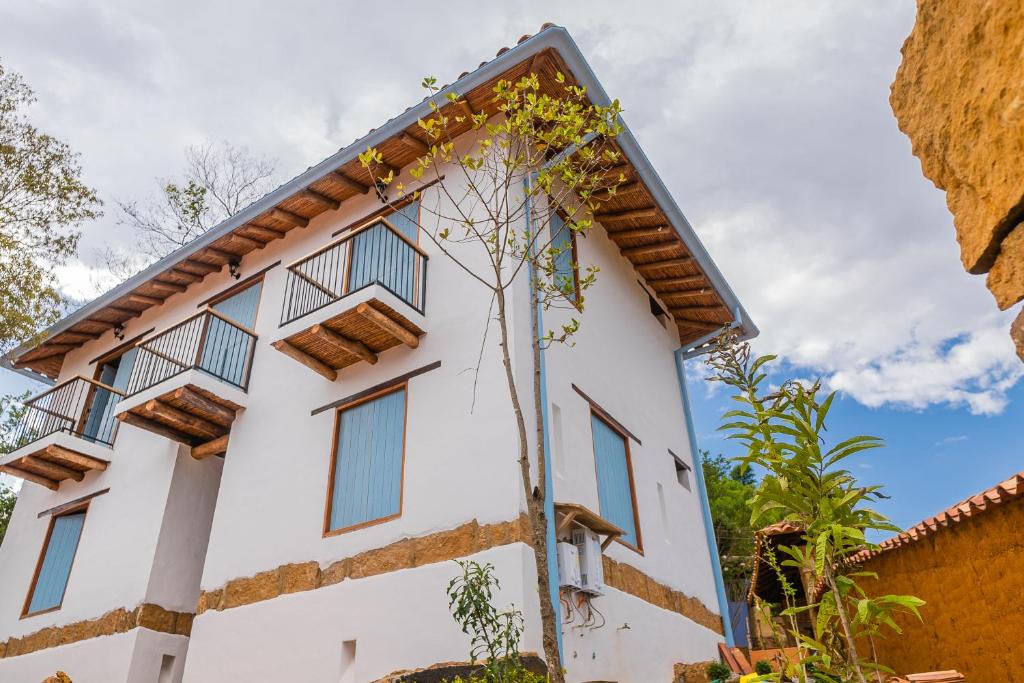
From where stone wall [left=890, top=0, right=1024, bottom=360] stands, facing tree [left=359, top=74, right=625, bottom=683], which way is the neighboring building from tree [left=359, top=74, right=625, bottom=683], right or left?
right

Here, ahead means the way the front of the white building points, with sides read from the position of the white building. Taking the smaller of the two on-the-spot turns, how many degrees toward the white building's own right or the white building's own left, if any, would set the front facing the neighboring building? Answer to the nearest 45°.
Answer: approximately 90° to the white building's own left

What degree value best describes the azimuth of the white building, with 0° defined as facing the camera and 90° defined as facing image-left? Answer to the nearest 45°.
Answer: approximately 45°

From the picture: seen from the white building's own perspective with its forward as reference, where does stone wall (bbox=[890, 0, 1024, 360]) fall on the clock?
The stone wall is roughly at 10 o'clock from the white building.
